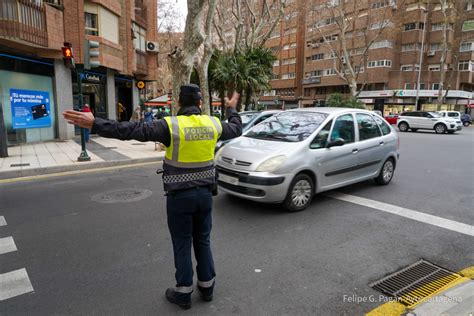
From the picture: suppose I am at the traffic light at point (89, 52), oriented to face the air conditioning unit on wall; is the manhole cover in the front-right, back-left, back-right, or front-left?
back-right

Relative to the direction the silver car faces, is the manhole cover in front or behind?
in front

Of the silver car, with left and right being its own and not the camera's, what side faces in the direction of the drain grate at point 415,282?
left

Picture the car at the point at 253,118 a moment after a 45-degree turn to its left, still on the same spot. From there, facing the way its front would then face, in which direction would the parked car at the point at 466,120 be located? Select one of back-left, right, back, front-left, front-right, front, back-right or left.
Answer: back-left

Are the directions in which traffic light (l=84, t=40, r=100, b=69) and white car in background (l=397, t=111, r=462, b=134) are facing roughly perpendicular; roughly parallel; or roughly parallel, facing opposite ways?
roughly perpendicular

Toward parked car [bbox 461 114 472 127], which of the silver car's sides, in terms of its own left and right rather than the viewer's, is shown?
back

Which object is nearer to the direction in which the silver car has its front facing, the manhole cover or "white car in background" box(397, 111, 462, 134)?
the manhole cover

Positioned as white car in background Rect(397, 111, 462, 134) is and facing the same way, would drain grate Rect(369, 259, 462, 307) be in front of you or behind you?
in front
